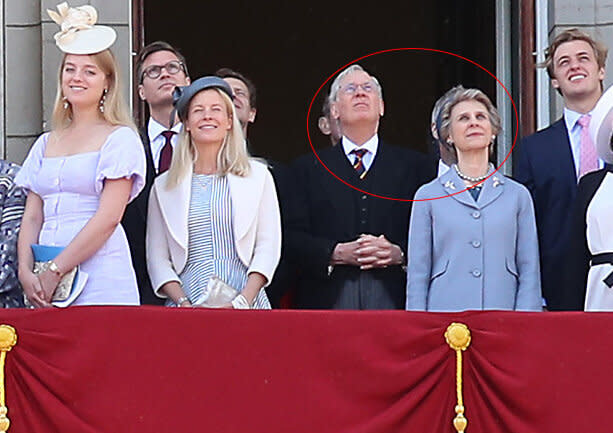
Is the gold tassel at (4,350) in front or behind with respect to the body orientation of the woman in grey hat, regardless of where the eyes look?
in front

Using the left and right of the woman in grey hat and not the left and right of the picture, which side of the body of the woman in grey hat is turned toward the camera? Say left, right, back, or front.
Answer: front

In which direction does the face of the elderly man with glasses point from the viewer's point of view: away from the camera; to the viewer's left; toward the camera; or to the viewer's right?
toward the camera

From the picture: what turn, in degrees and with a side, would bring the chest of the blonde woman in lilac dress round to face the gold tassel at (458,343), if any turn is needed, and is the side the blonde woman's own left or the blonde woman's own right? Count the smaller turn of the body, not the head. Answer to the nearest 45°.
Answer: approximately 90° to the blonde woman's own left

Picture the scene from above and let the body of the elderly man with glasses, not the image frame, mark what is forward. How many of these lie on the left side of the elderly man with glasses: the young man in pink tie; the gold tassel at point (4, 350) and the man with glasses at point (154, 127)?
1

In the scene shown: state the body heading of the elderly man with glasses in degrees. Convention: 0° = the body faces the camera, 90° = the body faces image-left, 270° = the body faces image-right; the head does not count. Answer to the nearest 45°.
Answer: approximately 0°

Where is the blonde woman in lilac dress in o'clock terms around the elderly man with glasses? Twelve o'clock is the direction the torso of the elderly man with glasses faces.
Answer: The blonde woman in lilac dress is roughly at 2 o'clock from the elderly man with glasses.

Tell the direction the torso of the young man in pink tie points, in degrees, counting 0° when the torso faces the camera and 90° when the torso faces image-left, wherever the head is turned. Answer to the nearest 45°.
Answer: approximately 315°

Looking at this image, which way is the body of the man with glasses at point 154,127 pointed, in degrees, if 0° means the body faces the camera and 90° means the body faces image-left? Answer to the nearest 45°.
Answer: approximately 315°

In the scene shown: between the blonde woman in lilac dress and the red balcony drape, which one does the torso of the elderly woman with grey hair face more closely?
the red balcony drape

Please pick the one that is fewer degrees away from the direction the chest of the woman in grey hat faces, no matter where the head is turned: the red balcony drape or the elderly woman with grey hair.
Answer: the red balcony drape

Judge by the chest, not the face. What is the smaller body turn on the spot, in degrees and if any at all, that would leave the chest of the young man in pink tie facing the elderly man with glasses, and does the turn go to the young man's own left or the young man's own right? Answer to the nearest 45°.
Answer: approximately 135° to the young man's own right

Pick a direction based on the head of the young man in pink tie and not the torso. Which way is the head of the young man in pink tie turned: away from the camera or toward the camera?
toward the camera

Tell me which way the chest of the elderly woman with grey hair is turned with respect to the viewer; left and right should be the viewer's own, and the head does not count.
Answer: facing the viewer

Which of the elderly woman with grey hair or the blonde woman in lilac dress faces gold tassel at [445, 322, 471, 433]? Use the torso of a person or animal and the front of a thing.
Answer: the elderly woman with grey hair

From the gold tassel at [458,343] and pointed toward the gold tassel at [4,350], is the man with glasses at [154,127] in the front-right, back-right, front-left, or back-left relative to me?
front-right

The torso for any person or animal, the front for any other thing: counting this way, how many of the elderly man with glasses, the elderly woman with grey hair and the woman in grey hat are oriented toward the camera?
3
